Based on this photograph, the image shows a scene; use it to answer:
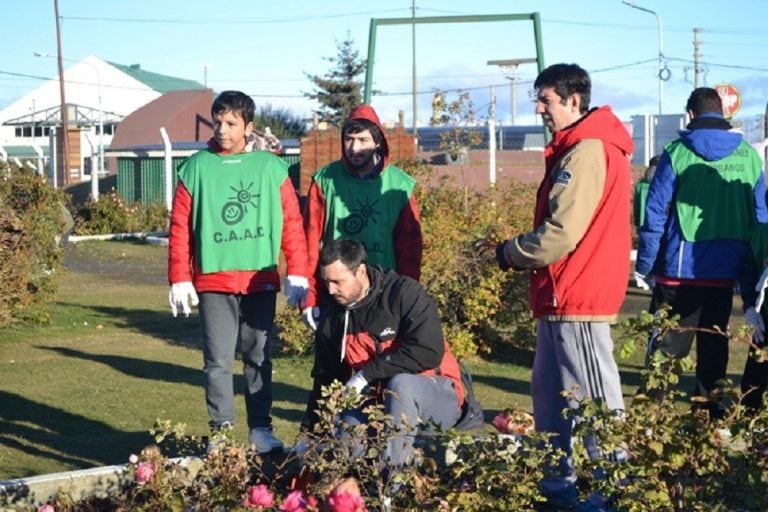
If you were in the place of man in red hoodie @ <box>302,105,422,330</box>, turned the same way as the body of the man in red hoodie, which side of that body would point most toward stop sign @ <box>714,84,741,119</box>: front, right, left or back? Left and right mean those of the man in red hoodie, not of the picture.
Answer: back

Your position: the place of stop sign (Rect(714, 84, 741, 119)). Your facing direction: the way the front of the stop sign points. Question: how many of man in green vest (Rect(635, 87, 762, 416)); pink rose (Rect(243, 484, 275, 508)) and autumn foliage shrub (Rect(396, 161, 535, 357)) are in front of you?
3

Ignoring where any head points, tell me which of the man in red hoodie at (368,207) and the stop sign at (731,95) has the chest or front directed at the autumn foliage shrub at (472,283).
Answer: the stop sign

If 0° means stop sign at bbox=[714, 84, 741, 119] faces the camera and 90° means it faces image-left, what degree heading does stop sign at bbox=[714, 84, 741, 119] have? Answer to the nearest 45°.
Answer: approximately 0°

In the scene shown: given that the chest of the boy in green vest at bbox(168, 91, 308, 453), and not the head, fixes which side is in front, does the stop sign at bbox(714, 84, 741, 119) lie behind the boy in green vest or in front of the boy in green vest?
behind

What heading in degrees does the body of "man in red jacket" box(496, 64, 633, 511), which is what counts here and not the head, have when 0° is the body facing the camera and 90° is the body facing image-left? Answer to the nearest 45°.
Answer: approximately 90°

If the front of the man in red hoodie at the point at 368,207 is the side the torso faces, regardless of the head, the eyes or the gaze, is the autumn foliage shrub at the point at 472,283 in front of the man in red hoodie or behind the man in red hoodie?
behind

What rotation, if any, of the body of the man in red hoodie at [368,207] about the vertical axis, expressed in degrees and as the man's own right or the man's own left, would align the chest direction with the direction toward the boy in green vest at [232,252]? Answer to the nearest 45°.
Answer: approximately 90° to the man's own right

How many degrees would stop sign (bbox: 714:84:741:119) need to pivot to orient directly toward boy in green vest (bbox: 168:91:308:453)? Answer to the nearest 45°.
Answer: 0° — it already faces them

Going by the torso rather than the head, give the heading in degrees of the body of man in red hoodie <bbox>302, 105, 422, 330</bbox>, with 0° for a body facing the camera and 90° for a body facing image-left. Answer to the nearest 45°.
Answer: approximately 0°
